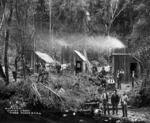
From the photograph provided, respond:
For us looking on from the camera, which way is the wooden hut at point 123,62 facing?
facing the viewer and to the right of the viewer
